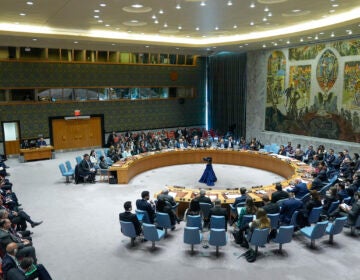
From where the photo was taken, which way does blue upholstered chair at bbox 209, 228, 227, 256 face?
away from the camera

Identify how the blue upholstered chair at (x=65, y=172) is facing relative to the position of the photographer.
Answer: facing to the right of the viewer

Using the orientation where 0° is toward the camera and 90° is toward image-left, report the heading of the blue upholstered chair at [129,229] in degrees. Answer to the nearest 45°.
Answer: approximately 225°

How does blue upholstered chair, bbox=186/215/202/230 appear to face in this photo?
away from the camera

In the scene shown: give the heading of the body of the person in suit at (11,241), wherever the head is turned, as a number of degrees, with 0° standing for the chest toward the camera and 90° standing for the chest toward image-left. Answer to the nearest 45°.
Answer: approximately 270°

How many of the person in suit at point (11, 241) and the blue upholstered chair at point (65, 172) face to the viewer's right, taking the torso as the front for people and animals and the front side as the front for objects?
2
